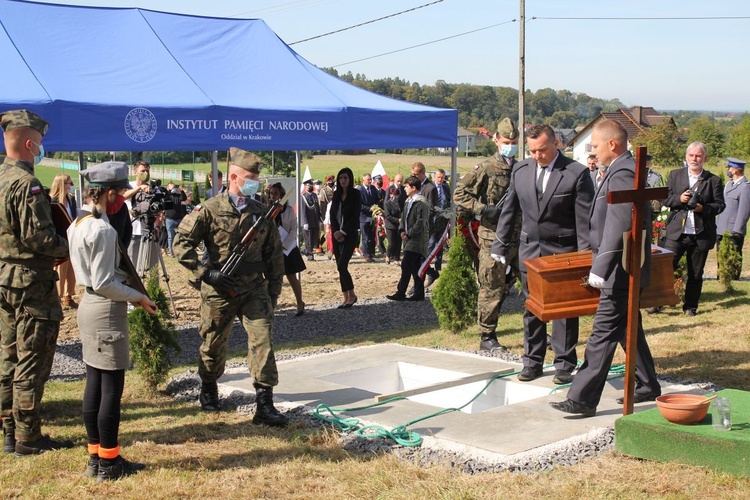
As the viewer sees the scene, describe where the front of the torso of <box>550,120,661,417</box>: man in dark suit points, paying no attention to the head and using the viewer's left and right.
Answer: facing to the left of the viewer

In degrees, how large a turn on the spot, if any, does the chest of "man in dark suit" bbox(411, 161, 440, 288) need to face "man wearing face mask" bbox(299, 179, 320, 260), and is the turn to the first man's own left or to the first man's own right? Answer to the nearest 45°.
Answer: approximately 90° to the first man's own right

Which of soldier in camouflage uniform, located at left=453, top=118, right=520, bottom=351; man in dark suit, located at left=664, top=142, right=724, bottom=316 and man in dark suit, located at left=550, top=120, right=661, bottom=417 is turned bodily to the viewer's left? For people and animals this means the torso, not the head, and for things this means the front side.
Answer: man in dark suit, located at left=550, top=120, right=661, bottom=417

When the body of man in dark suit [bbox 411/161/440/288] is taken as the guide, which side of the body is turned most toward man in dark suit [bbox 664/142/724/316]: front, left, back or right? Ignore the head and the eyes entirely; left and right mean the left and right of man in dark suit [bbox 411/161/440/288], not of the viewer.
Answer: left

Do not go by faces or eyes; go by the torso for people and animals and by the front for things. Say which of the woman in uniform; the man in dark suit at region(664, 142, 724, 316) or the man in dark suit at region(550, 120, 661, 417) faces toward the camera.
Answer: the man in dark suit at region(664, 142, 724, 316)

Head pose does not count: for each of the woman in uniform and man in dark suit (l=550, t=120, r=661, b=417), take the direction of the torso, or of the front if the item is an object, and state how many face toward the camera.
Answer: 0

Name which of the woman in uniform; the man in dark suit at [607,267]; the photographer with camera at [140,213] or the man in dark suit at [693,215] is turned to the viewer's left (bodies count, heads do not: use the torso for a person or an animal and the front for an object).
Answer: the man in dark suit at [607,267]

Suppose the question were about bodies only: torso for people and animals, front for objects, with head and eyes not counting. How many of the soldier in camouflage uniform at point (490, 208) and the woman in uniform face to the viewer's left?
0

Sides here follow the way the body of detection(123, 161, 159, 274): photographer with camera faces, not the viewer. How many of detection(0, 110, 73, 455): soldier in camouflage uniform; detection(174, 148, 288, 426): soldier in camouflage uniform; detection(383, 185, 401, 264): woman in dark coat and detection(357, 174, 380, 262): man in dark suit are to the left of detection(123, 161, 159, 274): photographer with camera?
2

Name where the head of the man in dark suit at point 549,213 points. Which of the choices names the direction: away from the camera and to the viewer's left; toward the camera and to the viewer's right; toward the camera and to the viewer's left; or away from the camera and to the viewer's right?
toward the camera and to the viewer's left

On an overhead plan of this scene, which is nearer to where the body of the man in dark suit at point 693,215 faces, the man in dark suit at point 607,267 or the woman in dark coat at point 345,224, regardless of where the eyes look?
the man in dark suit

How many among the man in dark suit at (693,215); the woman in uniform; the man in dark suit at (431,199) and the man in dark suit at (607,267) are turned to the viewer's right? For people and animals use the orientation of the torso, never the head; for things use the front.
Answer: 1

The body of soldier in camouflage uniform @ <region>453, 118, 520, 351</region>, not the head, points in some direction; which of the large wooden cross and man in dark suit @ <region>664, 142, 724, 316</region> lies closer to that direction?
the large wooden cross

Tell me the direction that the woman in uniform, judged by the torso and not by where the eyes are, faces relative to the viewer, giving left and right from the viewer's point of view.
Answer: facing to the right of the viewer
